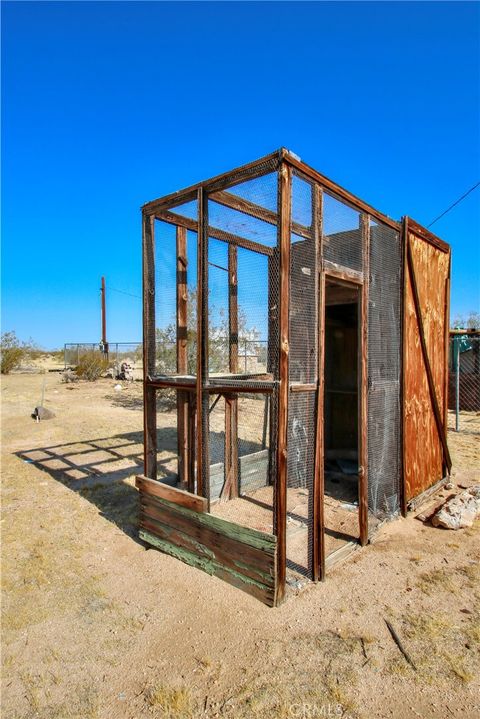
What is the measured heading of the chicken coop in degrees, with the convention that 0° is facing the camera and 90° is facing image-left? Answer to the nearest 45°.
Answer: approximately 315°

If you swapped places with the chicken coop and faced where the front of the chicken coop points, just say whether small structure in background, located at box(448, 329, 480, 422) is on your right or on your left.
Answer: on your left

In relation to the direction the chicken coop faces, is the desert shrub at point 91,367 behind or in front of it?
behind

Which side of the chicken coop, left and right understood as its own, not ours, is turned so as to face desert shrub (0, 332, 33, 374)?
back
